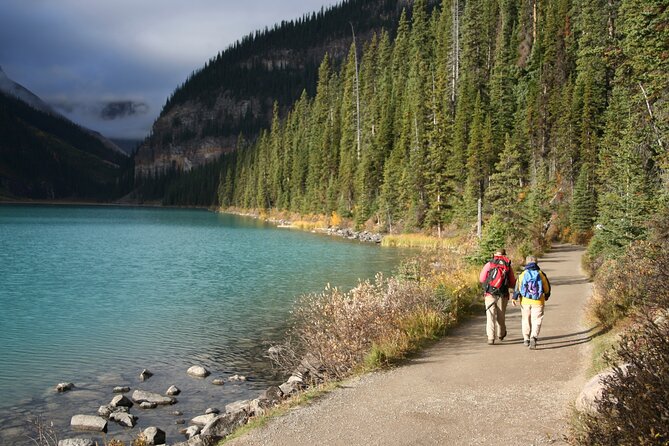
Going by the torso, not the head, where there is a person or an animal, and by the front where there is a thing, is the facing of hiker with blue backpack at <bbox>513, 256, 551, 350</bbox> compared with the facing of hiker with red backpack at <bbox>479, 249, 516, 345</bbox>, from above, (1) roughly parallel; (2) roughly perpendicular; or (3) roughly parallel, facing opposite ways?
roughly parallel

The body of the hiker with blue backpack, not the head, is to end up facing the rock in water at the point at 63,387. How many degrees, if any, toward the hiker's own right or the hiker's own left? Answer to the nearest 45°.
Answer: approximately 90° to the hiker's own left

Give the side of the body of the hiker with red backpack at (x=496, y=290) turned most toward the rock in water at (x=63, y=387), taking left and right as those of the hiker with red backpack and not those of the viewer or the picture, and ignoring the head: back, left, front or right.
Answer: left

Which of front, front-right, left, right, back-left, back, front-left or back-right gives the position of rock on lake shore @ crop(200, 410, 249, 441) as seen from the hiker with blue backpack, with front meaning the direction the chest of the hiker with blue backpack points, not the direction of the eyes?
back-left

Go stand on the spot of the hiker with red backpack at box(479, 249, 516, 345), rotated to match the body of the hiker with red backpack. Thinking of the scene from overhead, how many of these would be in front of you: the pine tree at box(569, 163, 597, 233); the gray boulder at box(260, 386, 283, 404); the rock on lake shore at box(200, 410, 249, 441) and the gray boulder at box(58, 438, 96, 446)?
1

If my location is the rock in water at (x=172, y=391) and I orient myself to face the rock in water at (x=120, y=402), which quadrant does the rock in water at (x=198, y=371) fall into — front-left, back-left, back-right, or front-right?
back-right

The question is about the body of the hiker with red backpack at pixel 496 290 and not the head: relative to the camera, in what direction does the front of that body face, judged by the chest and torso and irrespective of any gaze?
away from the camera

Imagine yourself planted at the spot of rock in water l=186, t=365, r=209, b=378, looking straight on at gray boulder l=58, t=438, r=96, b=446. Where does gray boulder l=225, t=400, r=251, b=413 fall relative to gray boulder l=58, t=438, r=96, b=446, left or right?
left

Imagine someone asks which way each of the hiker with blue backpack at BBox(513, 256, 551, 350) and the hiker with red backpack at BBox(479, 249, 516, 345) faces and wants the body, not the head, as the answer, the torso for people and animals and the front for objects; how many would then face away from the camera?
2

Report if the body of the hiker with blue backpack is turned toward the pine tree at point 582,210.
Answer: yes

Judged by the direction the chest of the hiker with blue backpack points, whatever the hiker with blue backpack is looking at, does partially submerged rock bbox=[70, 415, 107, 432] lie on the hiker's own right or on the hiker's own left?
on the hiker's own left

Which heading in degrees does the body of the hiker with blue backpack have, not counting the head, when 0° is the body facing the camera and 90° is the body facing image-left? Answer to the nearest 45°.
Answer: approximately 180°

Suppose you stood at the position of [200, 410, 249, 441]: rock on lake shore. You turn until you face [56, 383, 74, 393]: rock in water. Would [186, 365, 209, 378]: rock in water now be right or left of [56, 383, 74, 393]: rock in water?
right
